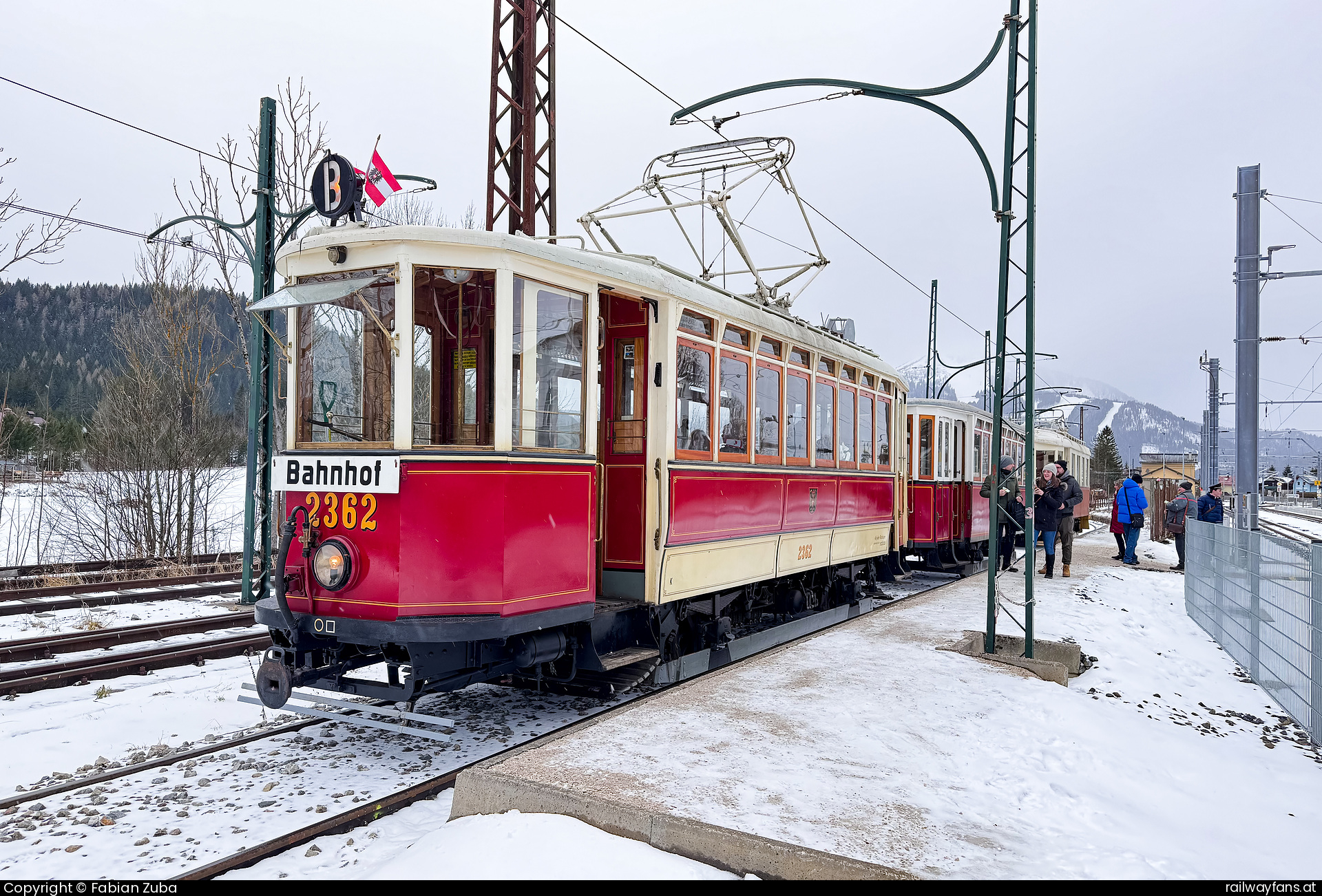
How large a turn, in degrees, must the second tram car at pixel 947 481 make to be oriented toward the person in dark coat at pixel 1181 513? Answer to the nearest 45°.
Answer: approximately 135° to its left

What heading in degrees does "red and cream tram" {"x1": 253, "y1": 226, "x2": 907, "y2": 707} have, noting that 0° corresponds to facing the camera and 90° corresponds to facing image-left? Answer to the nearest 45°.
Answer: approximately 45°

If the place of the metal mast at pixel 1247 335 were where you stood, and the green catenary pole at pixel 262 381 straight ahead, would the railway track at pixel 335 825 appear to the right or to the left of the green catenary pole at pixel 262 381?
left

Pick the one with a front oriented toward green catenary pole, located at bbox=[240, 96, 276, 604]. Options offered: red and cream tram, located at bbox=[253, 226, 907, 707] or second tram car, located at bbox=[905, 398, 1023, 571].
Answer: the second tram car

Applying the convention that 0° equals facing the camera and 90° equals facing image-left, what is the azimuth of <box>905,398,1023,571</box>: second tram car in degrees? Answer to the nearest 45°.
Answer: approximately 45°

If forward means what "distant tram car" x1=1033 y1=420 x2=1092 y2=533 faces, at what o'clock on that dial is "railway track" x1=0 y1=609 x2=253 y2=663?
The railway track is roughly at 11 o'clock from the distant tram car.

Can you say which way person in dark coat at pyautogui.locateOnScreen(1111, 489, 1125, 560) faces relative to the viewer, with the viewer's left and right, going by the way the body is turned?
facing to the left of the viewer

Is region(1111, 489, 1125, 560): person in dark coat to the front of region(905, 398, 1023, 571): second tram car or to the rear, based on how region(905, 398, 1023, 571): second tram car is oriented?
to the rear

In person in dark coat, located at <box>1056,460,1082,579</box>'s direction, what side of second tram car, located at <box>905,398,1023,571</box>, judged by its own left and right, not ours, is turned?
left

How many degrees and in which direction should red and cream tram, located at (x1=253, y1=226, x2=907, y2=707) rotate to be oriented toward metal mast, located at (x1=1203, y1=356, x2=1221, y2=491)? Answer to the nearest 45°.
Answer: approximately 180°

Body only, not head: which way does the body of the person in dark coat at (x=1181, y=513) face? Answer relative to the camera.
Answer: to the viewer's left

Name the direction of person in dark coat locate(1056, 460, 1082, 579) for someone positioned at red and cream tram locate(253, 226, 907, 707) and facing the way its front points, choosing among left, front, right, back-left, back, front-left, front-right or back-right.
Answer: back
